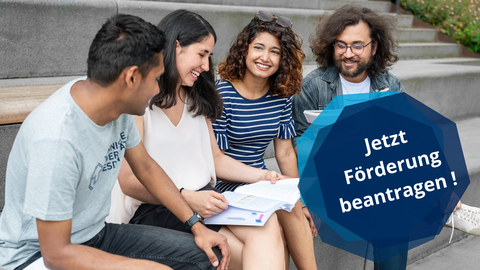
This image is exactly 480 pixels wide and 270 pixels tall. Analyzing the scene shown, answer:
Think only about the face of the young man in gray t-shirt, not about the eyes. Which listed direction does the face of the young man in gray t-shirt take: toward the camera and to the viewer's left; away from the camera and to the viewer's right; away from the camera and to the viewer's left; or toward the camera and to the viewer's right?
away from the camera and to the viewer's right

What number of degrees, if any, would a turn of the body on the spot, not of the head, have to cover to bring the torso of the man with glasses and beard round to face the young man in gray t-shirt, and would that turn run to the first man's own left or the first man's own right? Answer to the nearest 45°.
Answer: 0° — they already face them

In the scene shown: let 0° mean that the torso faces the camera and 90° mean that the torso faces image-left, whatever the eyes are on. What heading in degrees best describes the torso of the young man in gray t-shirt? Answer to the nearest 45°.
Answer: approximately 315°

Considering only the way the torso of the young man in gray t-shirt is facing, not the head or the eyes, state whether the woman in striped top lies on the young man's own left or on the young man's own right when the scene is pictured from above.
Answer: on the young man's own left

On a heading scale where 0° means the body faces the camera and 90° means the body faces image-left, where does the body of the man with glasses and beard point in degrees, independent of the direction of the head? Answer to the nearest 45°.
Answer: approximately 0°

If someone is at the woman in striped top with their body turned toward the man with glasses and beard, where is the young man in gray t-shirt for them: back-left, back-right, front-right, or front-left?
back-right

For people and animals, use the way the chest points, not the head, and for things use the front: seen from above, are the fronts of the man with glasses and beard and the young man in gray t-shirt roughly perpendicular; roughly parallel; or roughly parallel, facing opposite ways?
roughly perpendicular
